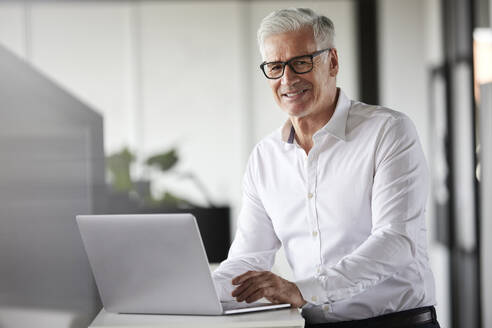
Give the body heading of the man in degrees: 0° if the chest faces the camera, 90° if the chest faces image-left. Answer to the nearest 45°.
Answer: approximately 45°
